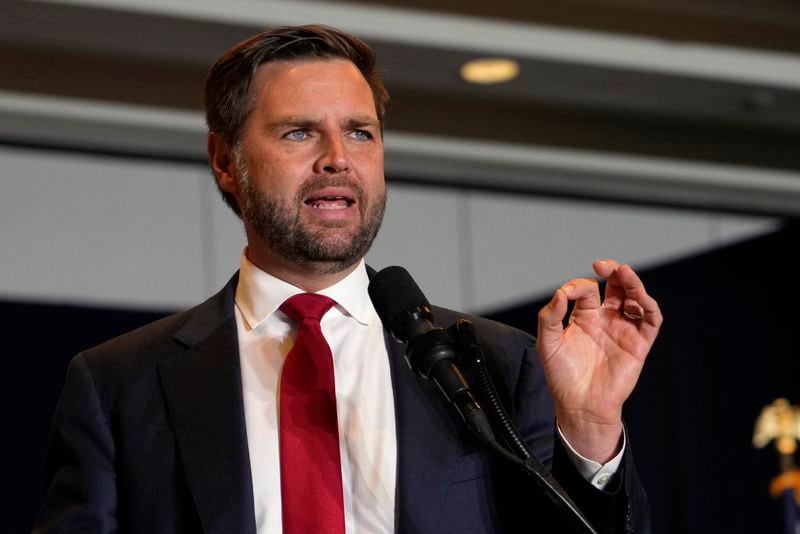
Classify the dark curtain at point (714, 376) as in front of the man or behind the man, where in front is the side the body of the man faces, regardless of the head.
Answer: behind

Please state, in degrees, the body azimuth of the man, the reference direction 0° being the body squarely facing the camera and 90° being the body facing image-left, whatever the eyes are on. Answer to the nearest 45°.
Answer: approximately 0°

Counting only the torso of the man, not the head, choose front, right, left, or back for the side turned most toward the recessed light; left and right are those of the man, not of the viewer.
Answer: back

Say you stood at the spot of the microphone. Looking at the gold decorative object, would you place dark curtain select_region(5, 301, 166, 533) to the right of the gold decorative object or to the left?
left
